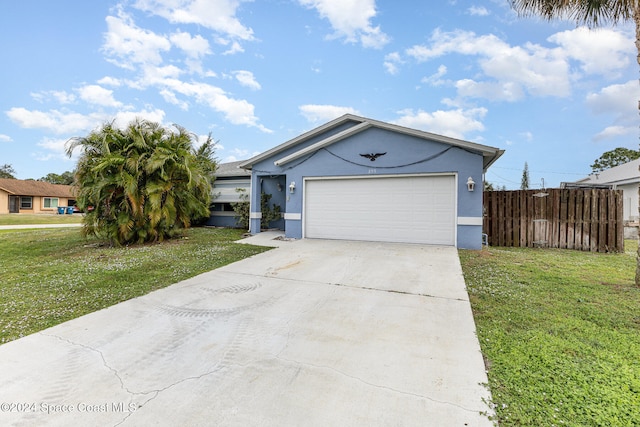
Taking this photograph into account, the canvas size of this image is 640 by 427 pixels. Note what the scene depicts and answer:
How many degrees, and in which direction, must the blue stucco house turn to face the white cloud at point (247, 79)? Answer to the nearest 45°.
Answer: approximately 135° to its right

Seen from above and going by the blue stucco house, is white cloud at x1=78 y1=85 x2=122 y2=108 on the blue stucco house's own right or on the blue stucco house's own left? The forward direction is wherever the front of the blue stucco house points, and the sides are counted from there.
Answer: on the blue stucco house's own right

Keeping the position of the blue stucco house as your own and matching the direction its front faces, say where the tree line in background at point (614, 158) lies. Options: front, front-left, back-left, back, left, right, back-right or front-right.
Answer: back-left

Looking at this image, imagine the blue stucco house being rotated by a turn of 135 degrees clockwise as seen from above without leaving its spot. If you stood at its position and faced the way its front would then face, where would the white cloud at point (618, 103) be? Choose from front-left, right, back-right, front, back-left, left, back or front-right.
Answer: right

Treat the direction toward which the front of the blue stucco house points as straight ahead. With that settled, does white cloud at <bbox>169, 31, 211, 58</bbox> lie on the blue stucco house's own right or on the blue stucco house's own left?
on the blue stucco house's own right

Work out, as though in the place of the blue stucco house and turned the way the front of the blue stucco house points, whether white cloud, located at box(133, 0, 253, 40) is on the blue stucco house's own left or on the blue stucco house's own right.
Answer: on the blue stucco house's own right

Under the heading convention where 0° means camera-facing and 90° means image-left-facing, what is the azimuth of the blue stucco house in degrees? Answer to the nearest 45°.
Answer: approximately 0°

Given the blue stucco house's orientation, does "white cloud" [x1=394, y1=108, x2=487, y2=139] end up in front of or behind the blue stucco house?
behind

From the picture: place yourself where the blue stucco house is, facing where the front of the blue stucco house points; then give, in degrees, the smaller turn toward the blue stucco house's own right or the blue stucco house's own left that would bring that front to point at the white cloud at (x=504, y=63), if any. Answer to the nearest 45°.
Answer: approximately 135° to the blue stucco house's own left
